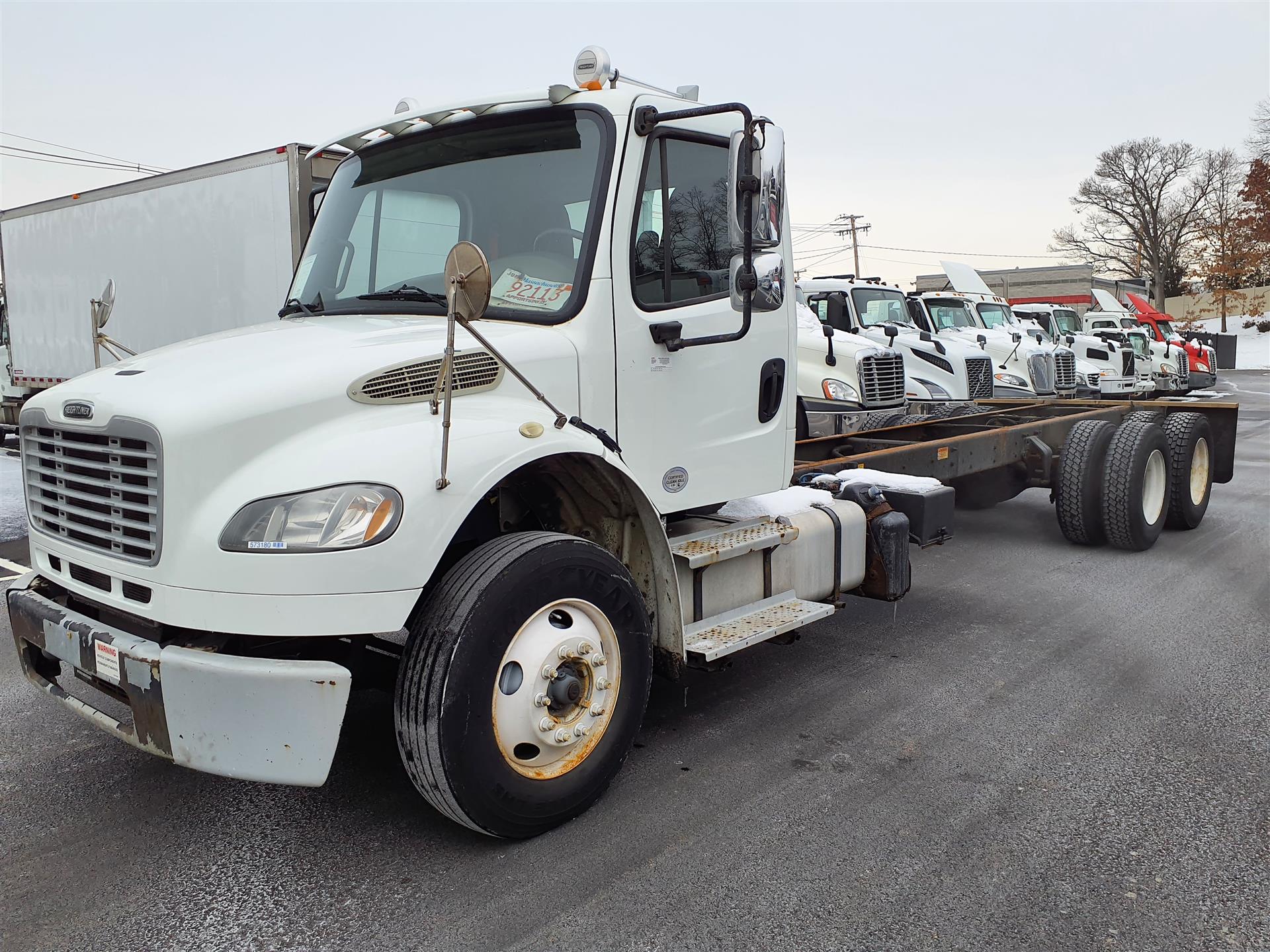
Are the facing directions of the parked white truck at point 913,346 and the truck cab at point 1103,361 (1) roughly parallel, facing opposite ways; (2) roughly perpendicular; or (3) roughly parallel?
roughly parallel

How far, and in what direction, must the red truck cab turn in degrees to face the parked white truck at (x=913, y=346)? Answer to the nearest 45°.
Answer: approximately 45° to its right

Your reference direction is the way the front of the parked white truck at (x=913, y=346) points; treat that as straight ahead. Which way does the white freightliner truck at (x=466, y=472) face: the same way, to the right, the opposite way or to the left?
to the right

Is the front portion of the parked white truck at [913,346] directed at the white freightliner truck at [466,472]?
no

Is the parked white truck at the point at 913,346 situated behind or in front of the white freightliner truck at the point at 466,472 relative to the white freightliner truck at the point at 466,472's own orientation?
behind

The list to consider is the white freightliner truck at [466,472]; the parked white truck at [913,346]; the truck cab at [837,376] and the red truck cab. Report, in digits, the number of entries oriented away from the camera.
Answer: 0

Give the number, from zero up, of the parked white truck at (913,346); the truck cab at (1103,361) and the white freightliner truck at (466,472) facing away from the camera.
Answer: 0

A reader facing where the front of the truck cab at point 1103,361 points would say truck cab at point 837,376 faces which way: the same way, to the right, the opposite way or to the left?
the same way

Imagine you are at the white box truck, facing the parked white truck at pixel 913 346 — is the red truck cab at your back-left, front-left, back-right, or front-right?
front-left

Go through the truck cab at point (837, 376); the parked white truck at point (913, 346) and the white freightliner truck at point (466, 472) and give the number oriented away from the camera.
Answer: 0

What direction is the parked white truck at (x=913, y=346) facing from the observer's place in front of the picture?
facing the viewer and to the right of the viewer

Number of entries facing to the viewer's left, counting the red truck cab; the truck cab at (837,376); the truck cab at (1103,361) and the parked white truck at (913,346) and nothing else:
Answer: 0

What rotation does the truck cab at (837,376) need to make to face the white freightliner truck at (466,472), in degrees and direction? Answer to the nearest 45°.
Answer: approximately 45° to its right

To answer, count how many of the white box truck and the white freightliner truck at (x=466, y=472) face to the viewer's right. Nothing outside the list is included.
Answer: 0

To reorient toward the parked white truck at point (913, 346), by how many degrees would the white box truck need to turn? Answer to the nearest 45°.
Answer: approximately 135° to its right

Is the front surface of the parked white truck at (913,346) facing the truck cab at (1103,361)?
no

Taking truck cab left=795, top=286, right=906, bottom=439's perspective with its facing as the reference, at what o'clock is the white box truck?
The white box truck is roughly at 4 o'clock from the truck cab.

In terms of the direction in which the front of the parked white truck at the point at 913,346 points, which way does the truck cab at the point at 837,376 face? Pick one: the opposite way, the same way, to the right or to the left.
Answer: the same way

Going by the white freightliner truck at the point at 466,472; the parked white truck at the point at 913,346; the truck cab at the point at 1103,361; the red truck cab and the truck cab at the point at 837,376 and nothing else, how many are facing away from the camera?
0

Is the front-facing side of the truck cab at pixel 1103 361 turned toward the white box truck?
no
